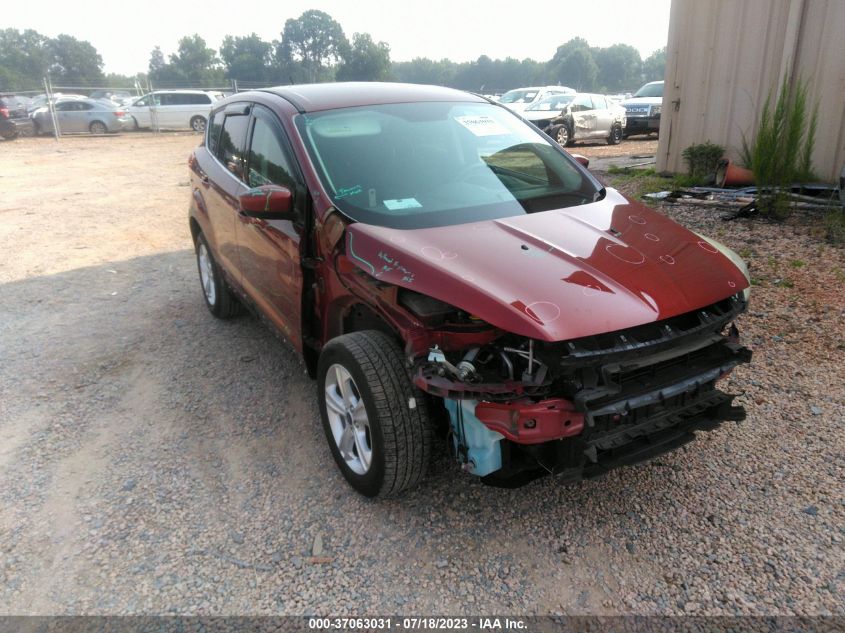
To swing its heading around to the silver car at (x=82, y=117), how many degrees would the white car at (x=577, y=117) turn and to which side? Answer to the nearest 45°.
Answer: approximately 45° to its right

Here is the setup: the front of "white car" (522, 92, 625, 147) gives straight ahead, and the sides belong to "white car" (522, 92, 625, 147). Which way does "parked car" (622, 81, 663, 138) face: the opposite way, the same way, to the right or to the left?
the same way

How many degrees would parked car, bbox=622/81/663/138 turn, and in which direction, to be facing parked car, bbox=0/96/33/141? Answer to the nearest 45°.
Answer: approximately 45° to its right

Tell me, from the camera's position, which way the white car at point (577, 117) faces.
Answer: facing the viewer and to the left of the viewer

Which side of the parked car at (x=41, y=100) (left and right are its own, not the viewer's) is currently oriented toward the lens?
left

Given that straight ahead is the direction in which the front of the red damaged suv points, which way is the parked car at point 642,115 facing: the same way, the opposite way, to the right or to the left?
to the right

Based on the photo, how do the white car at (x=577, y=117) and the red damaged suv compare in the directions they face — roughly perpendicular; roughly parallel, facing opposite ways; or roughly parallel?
roughly perpendicular

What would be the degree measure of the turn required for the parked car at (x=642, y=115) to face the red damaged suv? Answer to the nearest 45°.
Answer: approximately 45° to its left

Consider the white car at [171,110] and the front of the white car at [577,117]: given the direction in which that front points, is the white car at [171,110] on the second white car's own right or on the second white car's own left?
on the second white car's own right

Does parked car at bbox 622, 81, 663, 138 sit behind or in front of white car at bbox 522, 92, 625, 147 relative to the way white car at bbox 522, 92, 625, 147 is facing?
behind

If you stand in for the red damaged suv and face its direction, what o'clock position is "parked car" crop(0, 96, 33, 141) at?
The parked car is roughly at 6 o'clock from the red damaged suv.

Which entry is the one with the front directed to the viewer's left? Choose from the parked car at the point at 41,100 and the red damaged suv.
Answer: the parked car

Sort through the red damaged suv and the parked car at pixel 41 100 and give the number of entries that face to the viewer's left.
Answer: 1

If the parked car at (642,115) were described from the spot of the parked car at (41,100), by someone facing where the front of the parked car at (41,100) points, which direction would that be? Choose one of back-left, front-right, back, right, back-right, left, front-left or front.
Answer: back-left

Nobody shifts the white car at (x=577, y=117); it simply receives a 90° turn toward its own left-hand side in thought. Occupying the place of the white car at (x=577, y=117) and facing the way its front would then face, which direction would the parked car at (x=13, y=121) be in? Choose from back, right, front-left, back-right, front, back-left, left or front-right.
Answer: back-right

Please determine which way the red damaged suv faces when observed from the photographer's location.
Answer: facing the viewer and to the right of the viewer

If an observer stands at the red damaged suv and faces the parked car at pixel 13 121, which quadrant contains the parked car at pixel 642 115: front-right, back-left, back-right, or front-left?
front-right
